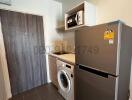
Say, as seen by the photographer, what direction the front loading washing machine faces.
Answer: facing the viewer and to the left of the viewer

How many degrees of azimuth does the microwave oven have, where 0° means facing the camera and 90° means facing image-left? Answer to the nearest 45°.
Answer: approximately 45°

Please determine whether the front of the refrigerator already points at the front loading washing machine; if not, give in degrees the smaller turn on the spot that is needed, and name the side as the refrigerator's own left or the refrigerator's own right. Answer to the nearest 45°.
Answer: approximately 90° to the refrigerator's own right

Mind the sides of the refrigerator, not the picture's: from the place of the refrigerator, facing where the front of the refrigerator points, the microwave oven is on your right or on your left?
on your right

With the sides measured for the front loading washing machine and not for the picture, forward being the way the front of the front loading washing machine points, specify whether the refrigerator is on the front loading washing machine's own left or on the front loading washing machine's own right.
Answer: on the front loading washing machine's own left

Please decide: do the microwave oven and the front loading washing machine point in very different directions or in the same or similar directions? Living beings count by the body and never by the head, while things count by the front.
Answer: same or similar directions

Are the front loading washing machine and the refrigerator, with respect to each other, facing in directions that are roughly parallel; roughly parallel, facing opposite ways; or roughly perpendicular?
roughly parallel

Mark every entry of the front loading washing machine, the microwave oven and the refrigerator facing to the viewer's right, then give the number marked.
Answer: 0
